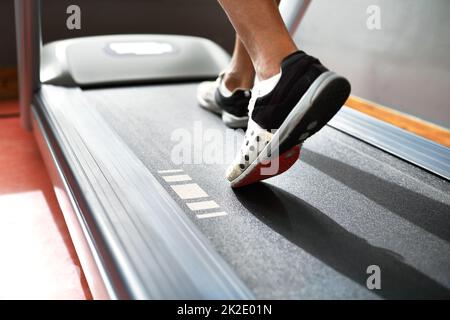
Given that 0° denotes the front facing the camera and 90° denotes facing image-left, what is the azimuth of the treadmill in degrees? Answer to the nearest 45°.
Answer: approximately 135°
